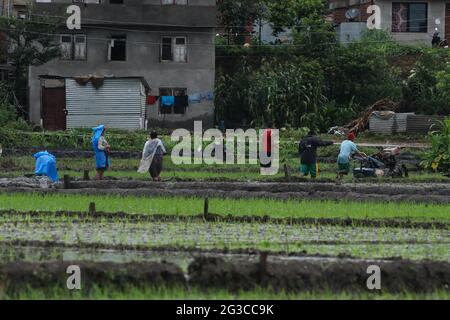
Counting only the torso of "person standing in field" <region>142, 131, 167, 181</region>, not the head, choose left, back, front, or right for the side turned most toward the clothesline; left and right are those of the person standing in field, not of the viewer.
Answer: front

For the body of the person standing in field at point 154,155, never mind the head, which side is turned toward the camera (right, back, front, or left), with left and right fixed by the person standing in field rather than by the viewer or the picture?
back

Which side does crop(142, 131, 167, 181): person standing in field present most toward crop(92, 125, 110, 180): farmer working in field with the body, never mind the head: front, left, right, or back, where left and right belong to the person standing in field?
left

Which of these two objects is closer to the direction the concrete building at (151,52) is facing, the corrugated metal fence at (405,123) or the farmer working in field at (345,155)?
the farmer working in field

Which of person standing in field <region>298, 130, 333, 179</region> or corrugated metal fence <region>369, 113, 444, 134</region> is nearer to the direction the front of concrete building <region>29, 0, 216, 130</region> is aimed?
the person standing in field

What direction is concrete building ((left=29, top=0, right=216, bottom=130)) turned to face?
toward the camera

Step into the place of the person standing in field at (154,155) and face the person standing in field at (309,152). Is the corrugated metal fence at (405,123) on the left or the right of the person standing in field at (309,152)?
left

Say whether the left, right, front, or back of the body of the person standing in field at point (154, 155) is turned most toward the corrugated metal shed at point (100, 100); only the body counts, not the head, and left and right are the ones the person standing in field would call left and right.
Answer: front

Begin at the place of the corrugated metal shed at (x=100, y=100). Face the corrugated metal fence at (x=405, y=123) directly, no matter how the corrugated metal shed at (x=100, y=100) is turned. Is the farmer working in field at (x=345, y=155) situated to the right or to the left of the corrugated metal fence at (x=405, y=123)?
right

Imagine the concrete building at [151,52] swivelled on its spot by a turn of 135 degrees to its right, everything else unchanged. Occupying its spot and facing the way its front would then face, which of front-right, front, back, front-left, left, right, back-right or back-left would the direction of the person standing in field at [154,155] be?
back-left
